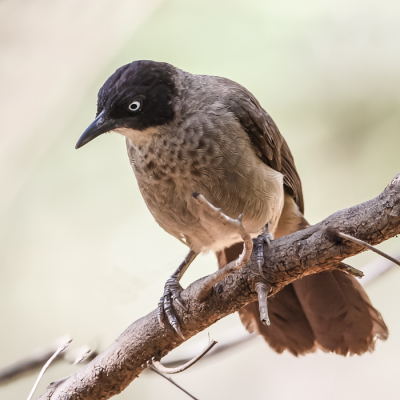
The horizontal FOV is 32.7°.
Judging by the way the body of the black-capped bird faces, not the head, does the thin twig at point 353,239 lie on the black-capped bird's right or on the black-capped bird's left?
on the black-capped bird's left

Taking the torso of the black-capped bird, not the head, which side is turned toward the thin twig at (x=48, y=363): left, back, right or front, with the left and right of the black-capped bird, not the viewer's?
front

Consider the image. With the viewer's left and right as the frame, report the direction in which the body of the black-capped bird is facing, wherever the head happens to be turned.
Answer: facing the viewer and to the left of the viewer
